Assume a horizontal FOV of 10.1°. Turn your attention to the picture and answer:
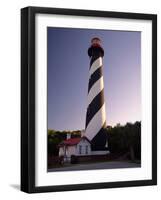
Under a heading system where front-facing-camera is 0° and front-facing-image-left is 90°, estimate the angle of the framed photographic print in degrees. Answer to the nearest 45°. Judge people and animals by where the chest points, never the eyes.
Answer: approximately 315°
